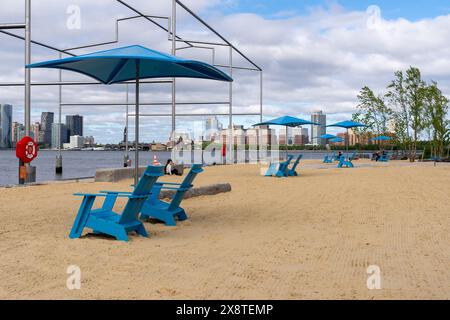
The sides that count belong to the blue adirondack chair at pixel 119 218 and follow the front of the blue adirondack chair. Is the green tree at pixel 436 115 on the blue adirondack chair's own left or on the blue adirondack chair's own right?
on the blue adirondack chair's own right

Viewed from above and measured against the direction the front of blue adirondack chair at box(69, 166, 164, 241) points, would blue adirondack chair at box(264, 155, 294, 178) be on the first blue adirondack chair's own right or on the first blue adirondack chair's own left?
on the first blue adirondack chair's own right

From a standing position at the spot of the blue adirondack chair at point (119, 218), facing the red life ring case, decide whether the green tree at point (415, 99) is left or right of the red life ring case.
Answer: right

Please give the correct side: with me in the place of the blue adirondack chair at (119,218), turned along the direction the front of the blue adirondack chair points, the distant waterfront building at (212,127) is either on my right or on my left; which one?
on my right

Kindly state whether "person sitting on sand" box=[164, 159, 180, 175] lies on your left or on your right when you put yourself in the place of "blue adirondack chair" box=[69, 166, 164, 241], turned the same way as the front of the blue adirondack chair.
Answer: on your right
